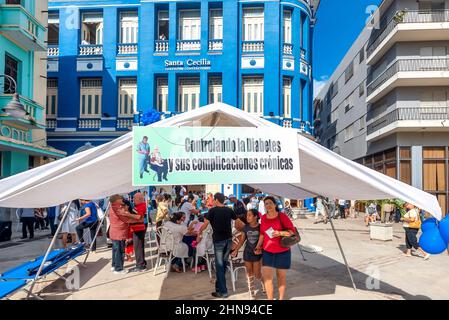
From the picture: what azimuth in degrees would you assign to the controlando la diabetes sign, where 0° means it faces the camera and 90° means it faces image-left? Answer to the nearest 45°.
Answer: approximately 0°

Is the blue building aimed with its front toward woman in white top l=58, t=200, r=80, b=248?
yes

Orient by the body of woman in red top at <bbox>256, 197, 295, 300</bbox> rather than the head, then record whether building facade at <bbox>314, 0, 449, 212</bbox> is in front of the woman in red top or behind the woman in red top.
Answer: behind

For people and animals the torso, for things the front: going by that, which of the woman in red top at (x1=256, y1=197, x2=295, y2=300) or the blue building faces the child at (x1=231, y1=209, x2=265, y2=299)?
the blue building

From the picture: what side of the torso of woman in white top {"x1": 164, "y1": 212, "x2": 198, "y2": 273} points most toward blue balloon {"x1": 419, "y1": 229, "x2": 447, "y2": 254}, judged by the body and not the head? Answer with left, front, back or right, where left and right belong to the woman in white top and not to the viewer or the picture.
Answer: right

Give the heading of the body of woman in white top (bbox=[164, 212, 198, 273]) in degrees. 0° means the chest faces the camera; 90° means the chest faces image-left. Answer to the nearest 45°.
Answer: approximately 225°

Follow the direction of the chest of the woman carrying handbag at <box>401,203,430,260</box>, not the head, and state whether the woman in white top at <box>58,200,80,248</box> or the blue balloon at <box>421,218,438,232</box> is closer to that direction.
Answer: the woman in white top

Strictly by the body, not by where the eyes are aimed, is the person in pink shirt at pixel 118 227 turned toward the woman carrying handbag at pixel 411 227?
yes

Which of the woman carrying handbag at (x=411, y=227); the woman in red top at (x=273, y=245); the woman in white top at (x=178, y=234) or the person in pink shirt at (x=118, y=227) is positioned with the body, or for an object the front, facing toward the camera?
the woman in red top

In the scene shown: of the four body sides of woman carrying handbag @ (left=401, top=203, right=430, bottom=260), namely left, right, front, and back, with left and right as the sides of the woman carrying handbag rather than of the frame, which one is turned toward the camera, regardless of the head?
left

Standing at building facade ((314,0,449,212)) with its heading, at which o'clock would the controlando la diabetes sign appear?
The controlando la diabetes sign is roughly at 11 o'clock from the building facade.

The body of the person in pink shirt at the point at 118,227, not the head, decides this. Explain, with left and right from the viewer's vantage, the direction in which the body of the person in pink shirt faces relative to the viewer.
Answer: facing to the right of the viewer
